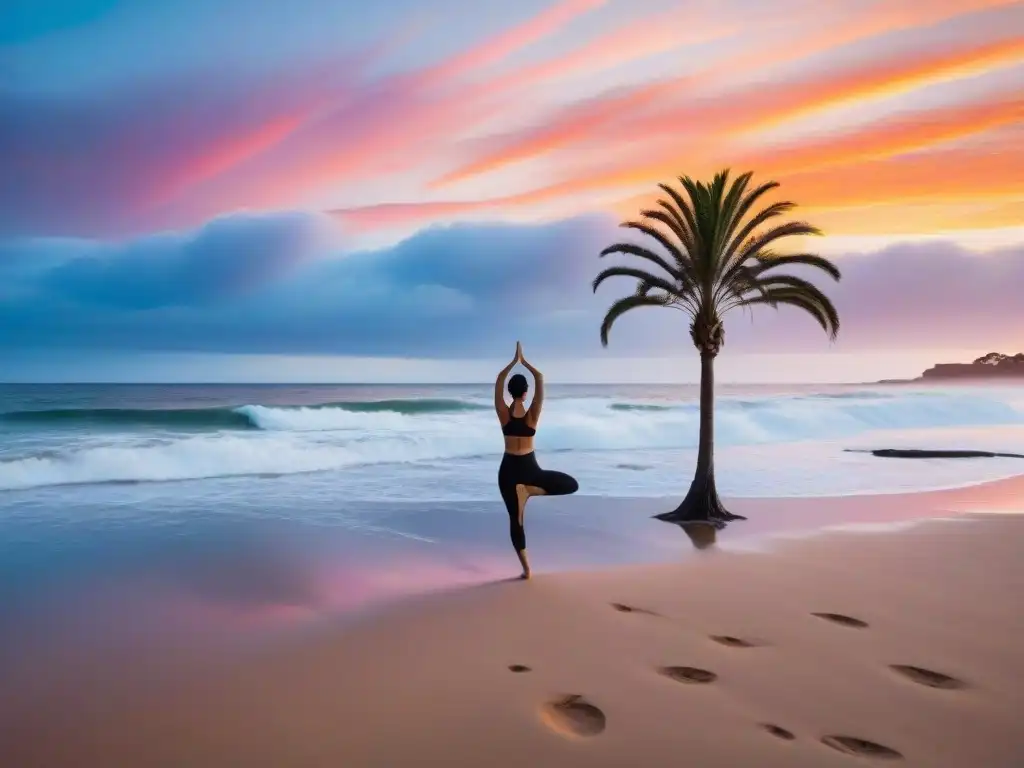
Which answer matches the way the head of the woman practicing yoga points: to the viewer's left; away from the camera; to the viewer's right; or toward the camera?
away from the camera

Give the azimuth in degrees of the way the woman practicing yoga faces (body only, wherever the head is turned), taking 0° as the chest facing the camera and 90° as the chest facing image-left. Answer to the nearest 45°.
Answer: approximately 180°
